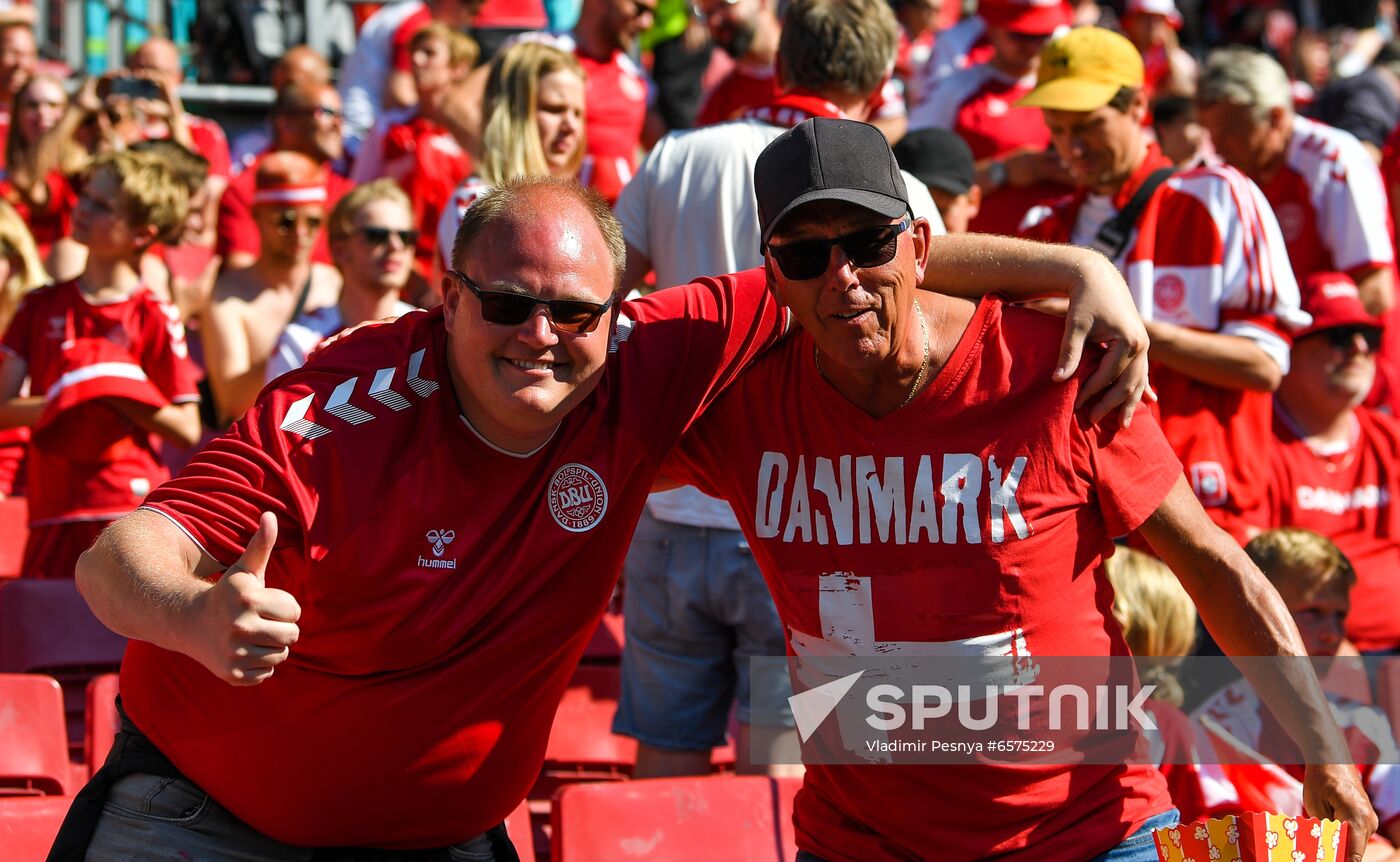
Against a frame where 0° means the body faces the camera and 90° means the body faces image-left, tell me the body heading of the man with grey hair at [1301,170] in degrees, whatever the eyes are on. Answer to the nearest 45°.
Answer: approximately 45°

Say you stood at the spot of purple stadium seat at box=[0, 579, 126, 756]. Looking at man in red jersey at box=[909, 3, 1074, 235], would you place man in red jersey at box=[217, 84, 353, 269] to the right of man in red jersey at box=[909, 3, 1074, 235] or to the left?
left

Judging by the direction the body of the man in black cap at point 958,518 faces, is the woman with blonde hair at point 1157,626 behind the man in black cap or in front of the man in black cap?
behind

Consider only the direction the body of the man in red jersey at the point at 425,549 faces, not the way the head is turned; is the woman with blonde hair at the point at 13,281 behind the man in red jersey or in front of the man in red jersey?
behind

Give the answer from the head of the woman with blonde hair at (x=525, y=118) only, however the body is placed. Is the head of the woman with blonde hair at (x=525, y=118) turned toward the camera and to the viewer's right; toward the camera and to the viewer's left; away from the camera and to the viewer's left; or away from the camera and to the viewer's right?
toward the camera and to the viewer's right

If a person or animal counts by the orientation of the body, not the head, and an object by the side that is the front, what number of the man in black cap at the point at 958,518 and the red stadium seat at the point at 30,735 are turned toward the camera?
2

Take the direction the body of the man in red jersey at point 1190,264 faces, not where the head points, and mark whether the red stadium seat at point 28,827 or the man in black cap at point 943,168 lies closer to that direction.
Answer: the red stadium seat

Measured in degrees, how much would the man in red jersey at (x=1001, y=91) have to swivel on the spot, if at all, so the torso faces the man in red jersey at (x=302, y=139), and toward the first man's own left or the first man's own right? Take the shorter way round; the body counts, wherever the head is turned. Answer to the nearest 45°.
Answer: approximately 135° to the first man's own right

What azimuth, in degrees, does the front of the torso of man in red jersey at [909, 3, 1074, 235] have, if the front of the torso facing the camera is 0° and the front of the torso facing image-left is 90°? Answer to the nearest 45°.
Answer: approximately 315°
